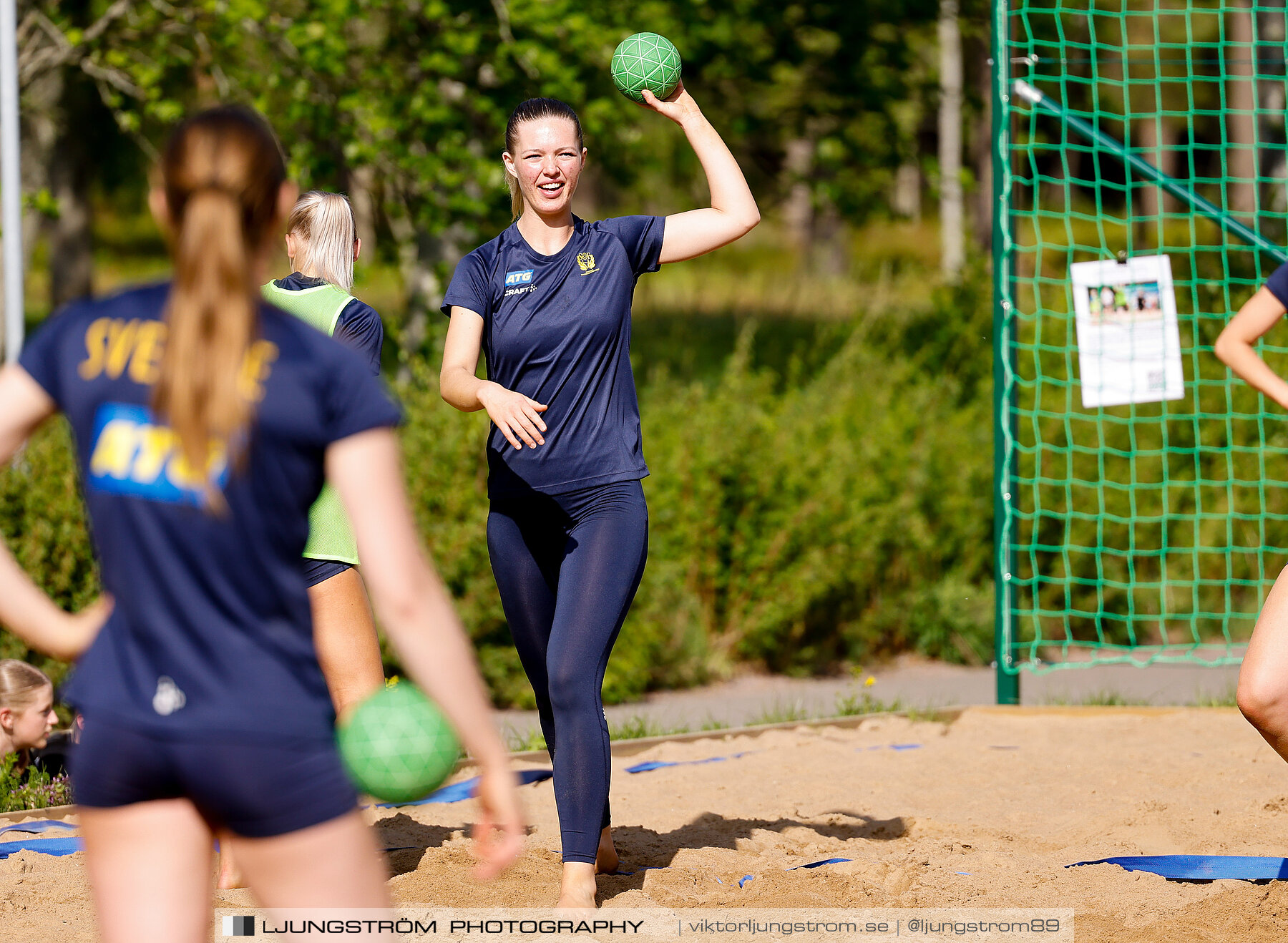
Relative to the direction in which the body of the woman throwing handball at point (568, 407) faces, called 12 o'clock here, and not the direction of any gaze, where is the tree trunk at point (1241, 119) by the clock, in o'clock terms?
The tree trunk is roughly at 7 o'clock from the woman throwing handball.

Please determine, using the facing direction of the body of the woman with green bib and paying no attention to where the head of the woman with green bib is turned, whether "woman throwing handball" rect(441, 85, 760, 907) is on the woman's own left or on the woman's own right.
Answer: on the woman's own right

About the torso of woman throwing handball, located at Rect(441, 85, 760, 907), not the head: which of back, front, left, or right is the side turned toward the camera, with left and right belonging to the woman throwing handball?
front

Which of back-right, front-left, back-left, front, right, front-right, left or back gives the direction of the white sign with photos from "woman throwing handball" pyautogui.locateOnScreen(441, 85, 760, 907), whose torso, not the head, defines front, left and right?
back-left

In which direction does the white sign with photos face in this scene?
toward the camera

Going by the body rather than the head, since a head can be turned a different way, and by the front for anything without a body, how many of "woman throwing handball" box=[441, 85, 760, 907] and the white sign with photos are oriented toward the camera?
2

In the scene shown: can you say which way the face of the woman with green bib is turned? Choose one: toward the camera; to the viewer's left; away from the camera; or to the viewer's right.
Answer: away from the camera

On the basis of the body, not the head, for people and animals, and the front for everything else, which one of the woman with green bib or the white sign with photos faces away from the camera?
the woman with green bib

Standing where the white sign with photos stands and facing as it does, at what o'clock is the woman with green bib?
The woman with green bib is roughly at 1 o'clock from the white sign with photos.

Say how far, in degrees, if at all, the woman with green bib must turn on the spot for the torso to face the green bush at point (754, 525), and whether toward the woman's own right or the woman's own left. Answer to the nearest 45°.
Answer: approximately 45° to the woman's own right

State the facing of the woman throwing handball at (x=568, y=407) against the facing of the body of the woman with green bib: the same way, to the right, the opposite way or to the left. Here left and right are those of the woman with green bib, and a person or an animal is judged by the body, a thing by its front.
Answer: the opposite way

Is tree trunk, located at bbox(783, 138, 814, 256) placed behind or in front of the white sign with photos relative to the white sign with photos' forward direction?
behind

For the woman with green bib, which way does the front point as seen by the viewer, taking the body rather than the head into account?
away from the camera

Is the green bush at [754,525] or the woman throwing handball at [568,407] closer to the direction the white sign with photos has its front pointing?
the woman throwing handball

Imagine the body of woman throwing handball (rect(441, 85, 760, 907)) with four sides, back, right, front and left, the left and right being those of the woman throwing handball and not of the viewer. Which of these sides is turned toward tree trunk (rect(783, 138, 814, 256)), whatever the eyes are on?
back
